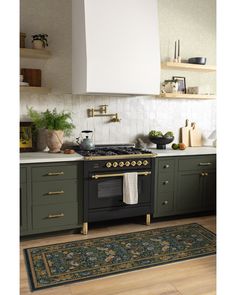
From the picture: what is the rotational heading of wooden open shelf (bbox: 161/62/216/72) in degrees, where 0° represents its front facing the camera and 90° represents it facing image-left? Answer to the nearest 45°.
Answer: approximately 0°

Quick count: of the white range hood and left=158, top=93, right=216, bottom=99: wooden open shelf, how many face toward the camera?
2

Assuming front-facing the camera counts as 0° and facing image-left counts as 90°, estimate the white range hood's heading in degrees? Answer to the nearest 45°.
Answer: approximately 0°

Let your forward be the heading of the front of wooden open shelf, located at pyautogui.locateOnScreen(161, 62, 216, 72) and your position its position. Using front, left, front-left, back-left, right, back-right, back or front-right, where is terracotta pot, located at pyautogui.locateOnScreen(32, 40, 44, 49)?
front-right

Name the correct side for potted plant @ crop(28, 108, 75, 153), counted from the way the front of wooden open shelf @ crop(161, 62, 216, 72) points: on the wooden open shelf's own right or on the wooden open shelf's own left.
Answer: on the wooden open shelf's own right

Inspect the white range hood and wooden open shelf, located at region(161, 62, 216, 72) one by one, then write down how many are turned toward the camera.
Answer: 2

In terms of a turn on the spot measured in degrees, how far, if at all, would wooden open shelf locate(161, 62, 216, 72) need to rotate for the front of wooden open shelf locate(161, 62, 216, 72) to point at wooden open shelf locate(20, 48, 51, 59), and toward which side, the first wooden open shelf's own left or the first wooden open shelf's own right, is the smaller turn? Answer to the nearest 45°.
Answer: approximately 45° to the first wooden open shelf's own right

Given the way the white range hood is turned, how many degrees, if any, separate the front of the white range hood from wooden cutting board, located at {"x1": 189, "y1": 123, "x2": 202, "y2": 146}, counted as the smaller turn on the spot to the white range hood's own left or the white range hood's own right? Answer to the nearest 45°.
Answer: approximately 135° to the white range hood's own left
